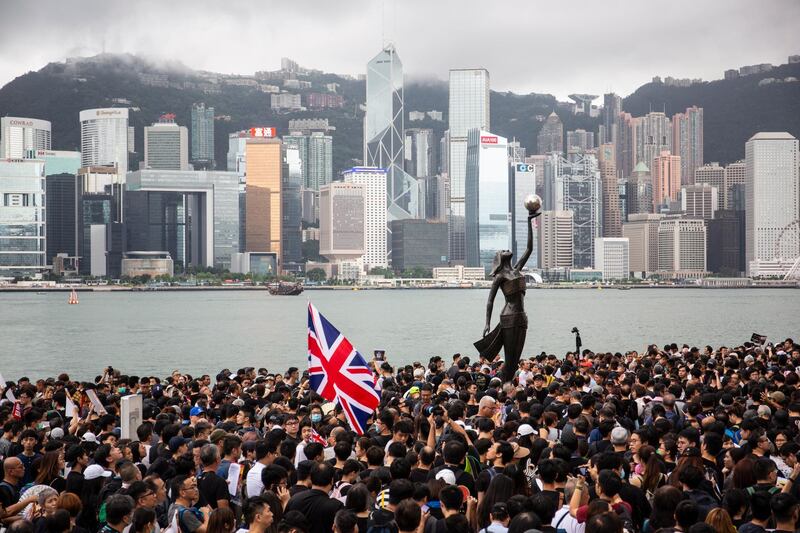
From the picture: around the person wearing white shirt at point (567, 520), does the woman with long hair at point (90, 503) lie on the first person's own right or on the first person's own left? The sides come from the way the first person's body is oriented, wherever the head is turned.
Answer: on the first person's own left

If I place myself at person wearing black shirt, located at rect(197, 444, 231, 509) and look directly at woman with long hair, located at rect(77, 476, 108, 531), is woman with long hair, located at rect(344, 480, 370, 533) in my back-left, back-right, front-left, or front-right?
back-left

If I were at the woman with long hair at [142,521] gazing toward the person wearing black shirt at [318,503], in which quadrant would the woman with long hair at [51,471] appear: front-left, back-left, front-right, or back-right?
back-left

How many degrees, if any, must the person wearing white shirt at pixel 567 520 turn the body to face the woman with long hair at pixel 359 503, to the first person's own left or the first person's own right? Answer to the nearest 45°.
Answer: approximately 135° to the first person's own left

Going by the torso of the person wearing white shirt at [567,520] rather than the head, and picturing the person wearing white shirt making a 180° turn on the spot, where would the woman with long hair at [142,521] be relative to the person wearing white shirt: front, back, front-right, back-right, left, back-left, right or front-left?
front-right

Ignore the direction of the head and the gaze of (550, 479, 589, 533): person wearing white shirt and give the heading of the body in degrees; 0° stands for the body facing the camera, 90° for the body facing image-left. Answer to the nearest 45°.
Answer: approximately 225°

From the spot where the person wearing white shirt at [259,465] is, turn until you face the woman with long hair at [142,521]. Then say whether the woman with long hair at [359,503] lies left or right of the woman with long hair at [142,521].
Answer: left

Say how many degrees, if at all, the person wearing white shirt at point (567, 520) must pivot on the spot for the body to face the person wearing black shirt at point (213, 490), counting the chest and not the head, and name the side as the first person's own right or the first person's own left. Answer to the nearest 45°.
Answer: approximately 135° to the first person's own left

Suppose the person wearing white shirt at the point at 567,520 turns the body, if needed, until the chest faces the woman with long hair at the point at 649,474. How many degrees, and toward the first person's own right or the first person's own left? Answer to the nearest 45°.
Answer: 0° — they already face them
